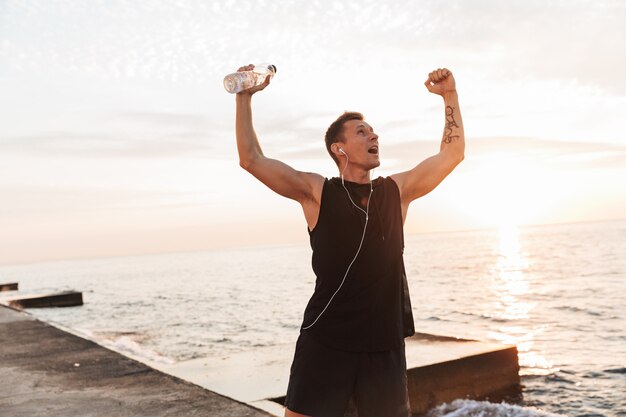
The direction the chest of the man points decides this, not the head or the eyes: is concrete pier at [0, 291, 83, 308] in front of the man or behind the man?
behind

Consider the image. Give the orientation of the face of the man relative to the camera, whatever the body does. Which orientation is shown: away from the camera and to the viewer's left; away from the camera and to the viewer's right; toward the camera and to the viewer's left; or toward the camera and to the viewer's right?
toward the camera and to the viewer's right

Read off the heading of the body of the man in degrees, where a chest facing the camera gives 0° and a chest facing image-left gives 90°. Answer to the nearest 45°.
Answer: approximately 315°

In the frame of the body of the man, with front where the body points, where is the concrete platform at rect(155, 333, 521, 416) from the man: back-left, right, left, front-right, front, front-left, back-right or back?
back-left
